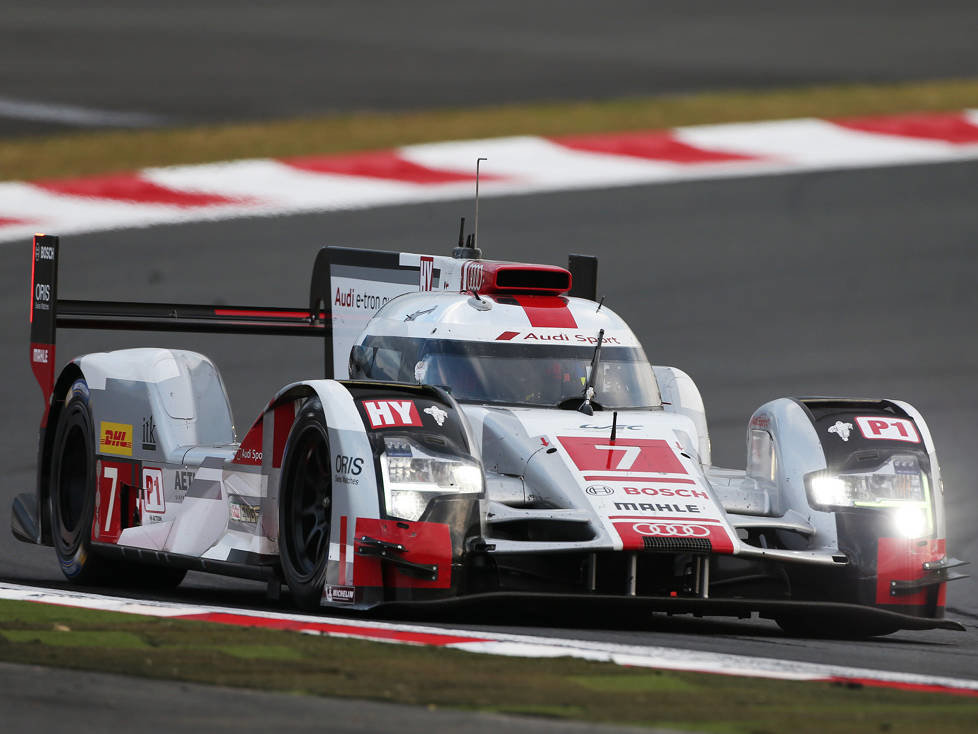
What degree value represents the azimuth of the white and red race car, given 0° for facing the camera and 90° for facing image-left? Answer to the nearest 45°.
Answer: approximately 315°

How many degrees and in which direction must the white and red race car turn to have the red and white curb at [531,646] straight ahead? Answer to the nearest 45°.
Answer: approximately 45° to its right
